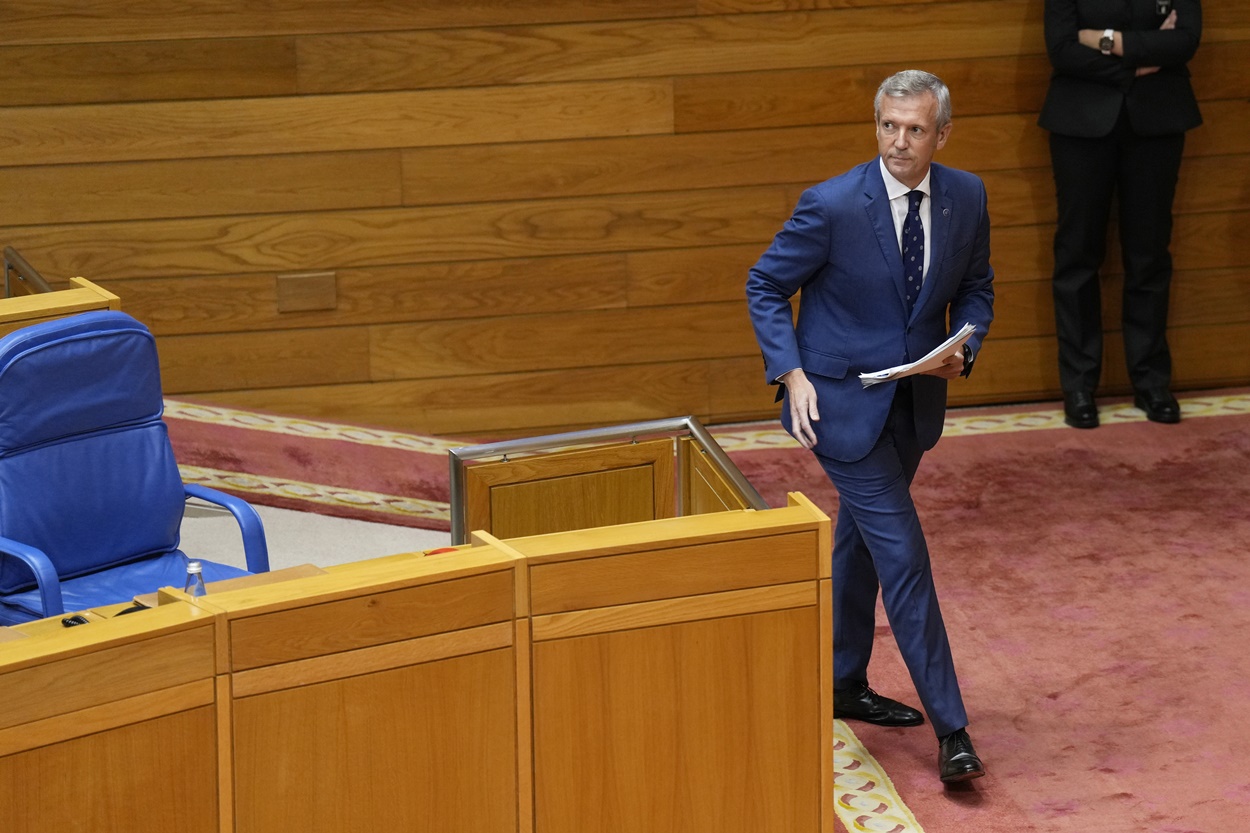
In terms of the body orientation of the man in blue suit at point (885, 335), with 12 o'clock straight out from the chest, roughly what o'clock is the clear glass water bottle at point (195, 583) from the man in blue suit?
The clear glass water bottle is roughly at 3 o'clock from the man in blue suit.

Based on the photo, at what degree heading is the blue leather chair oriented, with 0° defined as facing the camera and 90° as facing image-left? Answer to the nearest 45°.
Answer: approximately 315°

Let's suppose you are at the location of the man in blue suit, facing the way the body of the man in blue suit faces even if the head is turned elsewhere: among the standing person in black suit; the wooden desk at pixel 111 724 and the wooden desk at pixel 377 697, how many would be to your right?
2

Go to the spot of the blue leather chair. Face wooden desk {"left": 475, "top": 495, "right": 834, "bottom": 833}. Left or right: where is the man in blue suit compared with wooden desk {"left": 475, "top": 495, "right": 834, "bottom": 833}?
left

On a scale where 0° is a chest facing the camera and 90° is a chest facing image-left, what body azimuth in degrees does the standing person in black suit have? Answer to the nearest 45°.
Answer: approximately 0°

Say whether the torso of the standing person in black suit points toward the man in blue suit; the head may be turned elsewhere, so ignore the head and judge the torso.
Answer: yes

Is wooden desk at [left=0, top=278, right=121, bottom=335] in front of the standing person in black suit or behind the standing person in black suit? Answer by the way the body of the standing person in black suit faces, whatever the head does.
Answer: in front

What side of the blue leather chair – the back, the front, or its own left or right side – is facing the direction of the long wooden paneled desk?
front
